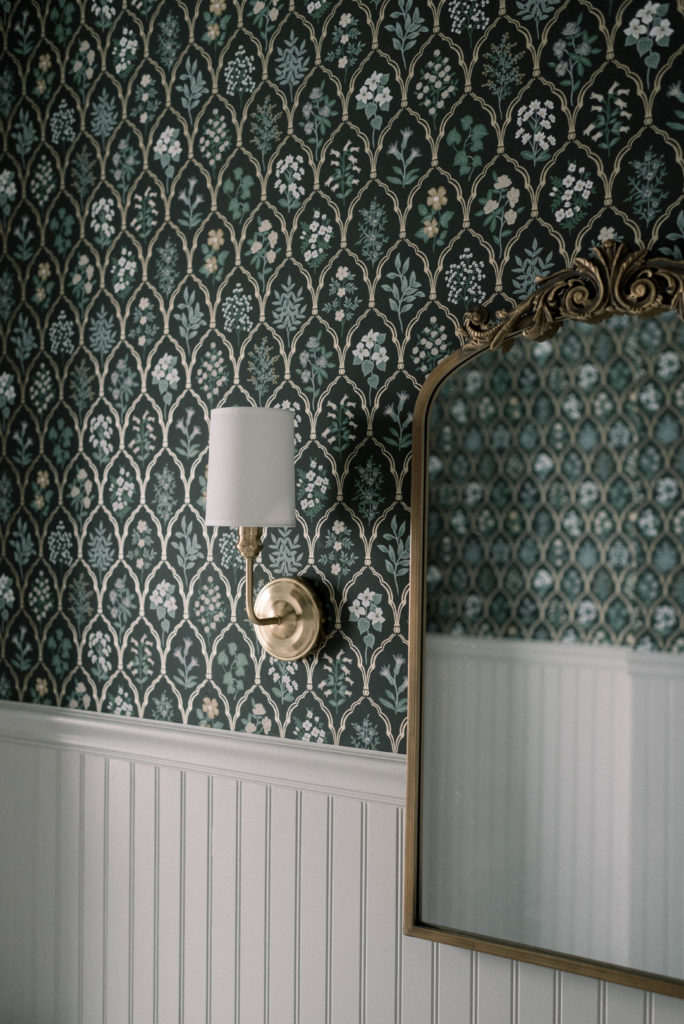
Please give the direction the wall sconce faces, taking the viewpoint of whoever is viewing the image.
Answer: facing the viewer and to the left of the viewer

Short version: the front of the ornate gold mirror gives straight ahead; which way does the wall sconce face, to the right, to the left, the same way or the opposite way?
the same way

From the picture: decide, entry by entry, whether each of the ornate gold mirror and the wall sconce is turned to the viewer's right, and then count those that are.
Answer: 0

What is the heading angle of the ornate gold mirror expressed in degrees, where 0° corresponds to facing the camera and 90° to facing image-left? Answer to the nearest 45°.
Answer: approximately 45°
